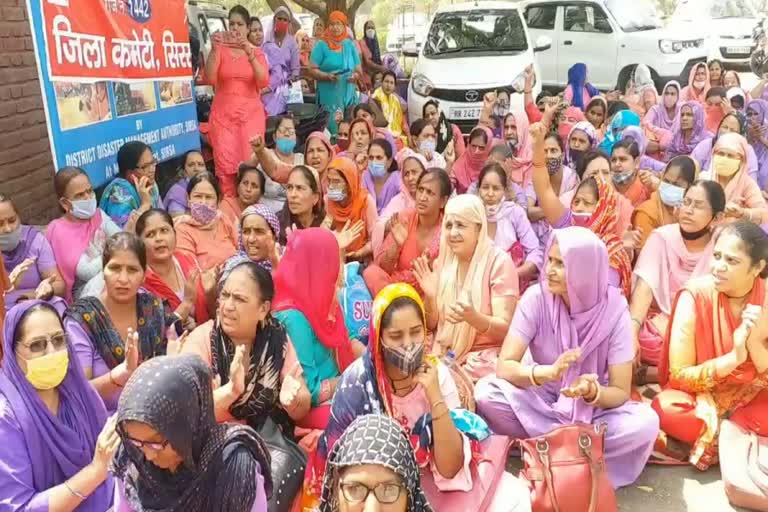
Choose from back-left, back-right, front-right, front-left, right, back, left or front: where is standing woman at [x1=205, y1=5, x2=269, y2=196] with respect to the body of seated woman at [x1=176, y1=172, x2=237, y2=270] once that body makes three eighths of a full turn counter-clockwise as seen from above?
front-left

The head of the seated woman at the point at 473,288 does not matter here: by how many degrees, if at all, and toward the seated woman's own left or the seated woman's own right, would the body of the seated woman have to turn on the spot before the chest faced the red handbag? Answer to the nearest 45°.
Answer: approximately 45° to the seated woman's own left

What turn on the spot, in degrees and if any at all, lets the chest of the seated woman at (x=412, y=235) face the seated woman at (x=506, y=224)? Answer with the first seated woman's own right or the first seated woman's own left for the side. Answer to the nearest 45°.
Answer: approximately 135° to the first seated woman's own left

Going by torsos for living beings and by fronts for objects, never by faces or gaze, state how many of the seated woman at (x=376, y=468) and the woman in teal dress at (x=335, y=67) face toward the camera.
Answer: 2

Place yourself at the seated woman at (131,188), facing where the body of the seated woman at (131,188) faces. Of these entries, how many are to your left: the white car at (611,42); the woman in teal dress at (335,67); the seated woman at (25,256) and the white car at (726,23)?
3

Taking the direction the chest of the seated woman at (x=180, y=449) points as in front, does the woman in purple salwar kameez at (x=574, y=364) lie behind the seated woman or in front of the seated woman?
behind

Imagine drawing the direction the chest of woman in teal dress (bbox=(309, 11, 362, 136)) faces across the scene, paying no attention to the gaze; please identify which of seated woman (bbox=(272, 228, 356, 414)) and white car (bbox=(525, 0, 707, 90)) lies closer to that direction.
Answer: the seated woman
